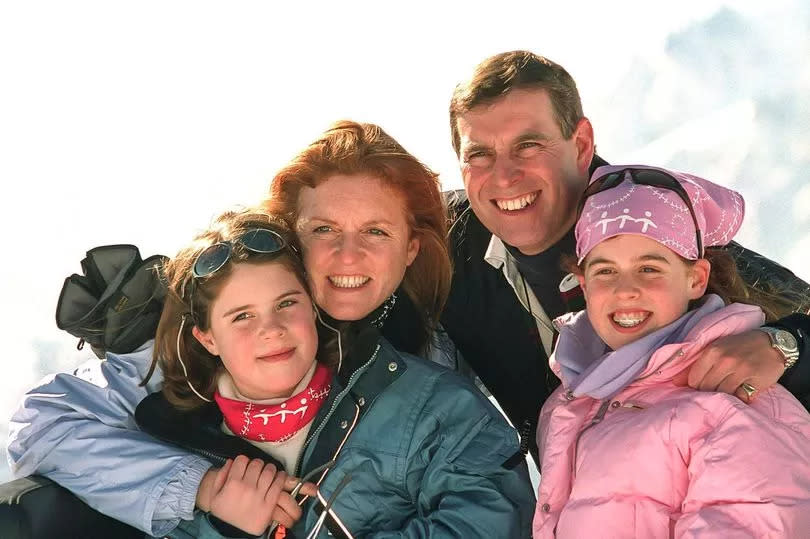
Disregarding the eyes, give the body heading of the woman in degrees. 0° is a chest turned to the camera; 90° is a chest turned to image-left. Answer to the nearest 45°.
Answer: approximately 45°

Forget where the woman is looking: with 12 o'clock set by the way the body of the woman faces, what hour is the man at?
The man is roughly at 7 o'clock from the woman.

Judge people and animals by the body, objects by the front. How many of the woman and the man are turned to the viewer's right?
0

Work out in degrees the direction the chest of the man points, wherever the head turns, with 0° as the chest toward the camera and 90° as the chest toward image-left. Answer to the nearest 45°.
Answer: approximately 45°

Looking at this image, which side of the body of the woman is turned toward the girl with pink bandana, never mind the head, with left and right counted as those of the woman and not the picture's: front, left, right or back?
left

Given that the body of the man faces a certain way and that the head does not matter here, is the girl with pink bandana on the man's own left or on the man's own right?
on the man's own left

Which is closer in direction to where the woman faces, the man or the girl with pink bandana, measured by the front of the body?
the girl with pink bandana
